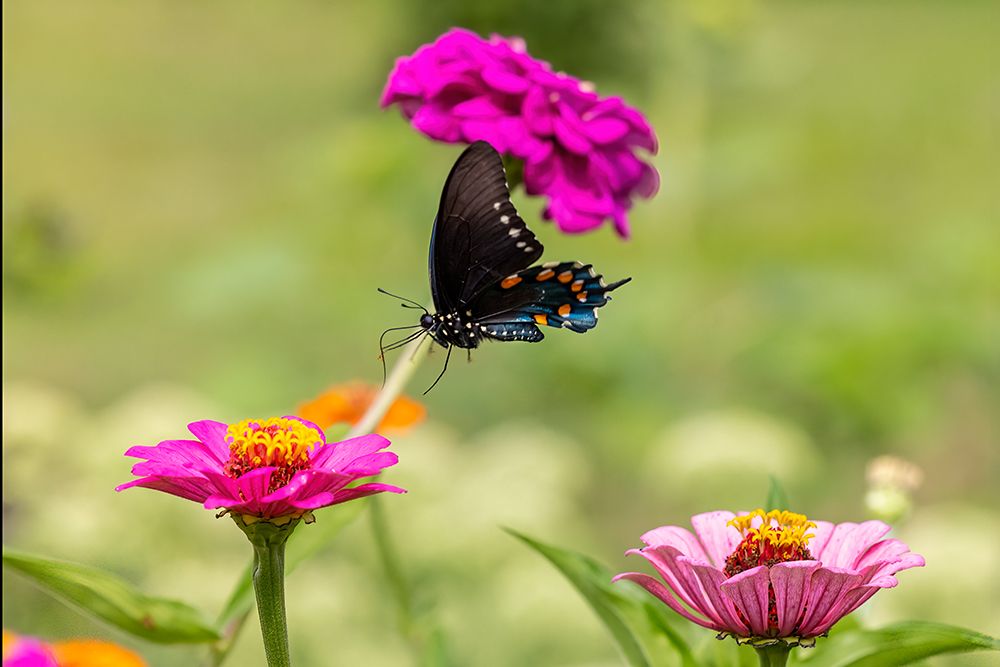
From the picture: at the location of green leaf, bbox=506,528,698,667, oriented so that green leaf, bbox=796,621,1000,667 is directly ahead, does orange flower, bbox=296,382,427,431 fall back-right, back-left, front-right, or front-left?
back-left

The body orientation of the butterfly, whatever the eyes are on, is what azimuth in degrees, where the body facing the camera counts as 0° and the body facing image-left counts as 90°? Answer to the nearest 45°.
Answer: approximately 90°
